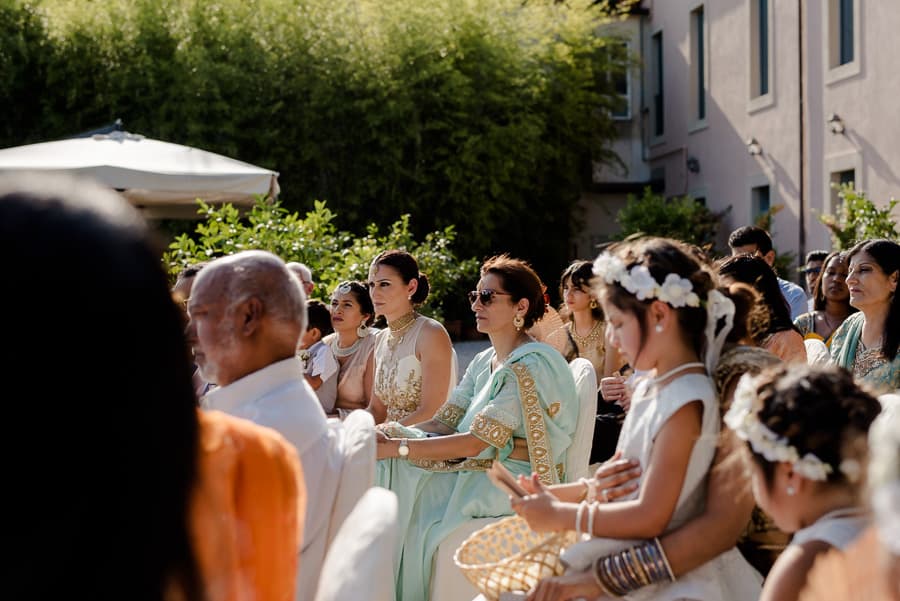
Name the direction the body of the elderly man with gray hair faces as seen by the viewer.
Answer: to the viewer's left

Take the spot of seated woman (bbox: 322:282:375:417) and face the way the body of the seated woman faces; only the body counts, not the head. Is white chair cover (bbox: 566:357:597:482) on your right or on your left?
on your left

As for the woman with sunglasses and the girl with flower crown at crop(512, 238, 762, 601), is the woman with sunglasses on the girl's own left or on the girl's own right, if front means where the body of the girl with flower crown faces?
on the girl's own right

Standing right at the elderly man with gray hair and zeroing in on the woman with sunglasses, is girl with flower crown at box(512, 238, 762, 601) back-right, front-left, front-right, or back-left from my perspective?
front-right

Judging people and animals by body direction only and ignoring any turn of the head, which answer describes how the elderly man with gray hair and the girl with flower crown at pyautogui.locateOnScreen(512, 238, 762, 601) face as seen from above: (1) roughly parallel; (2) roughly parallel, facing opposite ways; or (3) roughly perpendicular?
roughly parallel

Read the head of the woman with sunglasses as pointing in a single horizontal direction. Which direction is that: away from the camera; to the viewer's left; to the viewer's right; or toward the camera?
to the viewer's left

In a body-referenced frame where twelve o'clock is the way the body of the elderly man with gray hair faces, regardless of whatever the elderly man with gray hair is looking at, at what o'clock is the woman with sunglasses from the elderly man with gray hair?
The woman with sunglasses is roughly at 4 o'clock from the elderly man with gray hair.

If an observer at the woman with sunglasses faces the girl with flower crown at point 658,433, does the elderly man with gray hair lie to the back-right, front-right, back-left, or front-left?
front-right

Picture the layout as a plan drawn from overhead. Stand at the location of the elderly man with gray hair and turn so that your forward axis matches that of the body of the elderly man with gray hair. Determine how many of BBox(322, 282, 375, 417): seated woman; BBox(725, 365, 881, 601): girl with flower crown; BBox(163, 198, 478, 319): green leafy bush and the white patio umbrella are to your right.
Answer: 3

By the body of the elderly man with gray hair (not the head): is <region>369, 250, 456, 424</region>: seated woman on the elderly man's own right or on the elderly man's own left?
on the elderly man's own right

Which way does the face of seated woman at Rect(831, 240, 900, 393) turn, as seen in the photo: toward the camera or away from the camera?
toward the camera

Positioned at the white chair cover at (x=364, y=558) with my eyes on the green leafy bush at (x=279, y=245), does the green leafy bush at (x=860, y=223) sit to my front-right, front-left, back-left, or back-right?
front-right

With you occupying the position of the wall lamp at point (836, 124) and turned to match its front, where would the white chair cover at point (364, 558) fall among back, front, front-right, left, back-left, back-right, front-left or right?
front-left

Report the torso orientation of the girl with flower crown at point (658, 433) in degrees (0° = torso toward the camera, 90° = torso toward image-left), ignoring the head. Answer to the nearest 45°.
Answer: approximately 90°

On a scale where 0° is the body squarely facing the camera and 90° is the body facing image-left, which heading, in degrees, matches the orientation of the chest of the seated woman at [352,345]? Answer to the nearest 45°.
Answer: approximately 45°

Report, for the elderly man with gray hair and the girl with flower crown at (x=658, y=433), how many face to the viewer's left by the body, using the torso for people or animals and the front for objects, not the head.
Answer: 2

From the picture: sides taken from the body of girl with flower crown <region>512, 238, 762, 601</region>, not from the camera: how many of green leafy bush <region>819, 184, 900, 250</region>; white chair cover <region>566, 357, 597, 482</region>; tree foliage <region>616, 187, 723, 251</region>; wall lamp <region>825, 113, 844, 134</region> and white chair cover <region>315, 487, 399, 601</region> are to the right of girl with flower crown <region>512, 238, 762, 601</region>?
4
